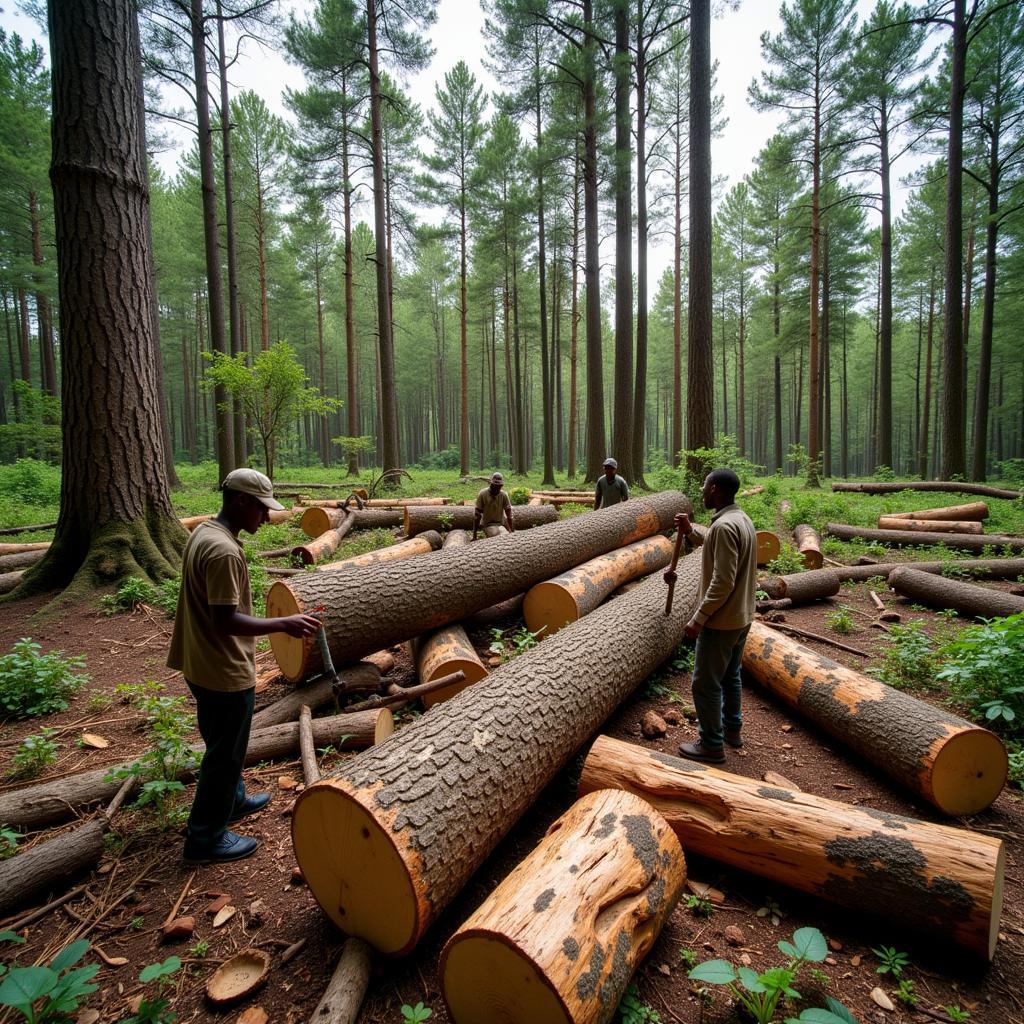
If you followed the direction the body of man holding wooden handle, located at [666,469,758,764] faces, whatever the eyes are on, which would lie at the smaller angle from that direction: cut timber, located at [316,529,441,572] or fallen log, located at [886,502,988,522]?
the cut timber

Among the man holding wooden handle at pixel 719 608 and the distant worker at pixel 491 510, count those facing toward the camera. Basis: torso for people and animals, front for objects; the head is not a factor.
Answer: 1

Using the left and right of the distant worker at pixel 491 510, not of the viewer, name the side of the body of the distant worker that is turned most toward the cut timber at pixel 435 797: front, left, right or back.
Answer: front

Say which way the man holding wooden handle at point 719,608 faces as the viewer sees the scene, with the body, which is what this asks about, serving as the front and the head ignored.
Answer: to the viewer's left

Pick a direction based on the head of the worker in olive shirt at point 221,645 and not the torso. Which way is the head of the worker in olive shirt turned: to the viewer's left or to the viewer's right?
to the viewer's right

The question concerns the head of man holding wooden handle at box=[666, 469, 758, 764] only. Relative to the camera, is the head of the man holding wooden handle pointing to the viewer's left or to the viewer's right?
to the viewer's left

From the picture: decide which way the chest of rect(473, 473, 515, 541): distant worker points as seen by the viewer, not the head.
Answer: toward the camera

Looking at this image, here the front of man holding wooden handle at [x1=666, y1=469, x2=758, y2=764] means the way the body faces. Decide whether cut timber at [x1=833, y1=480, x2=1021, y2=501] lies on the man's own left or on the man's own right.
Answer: on the man's own right

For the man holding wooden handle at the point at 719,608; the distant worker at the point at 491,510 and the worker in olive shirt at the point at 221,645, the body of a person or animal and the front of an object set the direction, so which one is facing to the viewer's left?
the man holding wooden handle

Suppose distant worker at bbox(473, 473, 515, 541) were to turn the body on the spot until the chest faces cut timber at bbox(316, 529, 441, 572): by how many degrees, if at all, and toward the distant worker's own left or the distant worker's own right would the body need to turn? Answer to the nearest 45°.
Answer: approximately 45° to the distant worker's own right

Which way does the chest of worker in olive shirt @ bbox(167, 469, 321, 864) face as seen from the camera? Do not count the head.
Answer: to the viewer's right
